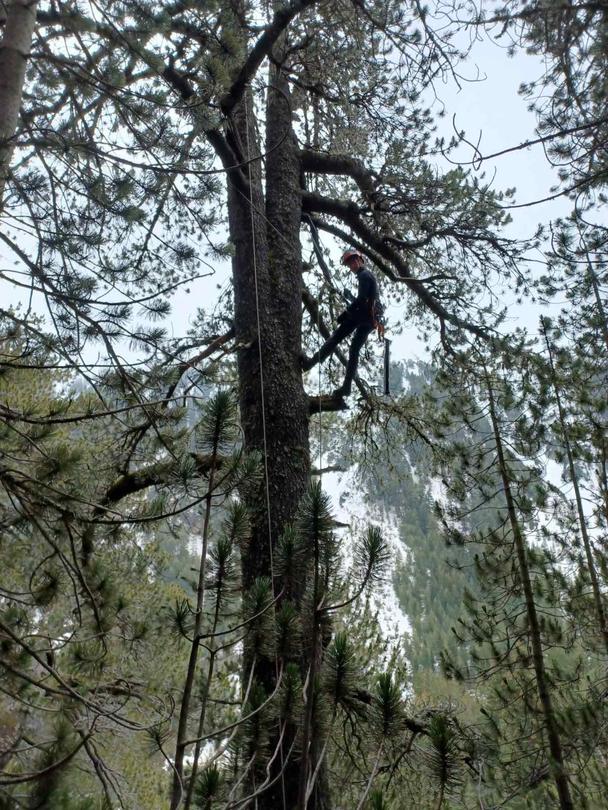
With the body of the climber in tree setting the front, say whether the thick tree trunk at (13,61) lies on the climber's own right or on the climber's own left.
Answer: on the climber's own left

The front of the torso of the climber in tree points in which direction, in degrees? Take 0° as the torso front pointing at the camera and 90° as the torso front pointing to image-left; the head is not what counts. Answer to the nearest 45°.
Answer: approximately 90°
